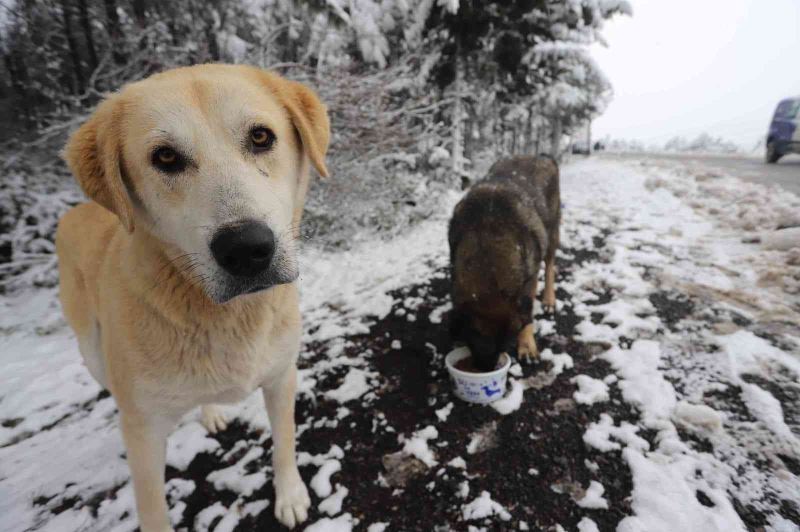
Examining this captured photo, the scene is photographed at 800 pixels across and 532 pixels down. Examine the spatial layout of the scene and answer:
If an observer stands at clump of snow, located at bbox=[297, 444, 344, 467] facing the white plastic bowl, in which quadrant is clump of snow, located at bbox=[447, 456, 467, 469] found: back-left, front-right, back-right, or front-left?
front-right

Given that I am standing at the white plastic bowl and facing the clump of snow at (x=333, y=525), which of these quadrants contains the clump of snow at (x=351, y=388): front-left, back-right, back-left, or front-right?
front-right

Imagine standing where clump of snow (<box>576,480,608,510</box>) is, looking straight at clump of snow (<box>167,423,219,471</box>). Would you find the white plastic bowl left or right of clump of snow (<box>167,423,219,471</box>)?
right

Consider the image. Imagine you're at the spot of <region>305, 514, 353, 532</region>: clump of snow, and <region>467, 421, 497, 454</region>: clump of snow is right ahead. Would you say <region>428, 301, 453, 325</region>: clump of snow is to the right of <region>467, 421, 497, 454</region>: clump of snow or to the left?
left

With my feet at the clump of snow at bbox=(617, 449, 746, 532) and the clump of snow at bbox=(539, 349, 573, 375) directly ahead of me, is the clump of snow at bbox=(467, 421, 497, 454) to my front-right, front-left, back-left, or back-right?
front-left
